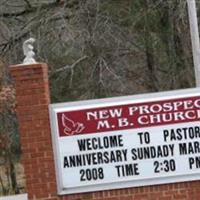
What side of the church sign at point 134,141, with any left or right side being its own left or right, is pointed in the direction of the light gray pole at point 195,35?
back

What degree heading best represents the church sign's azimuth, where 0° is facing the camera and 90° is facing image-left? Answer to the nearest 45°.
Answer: approximately 0°

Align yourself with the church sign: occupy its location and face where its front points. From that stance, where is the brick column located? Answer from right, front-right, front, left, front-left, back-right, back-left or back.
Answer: right
